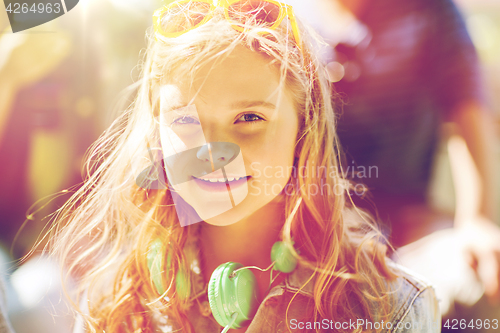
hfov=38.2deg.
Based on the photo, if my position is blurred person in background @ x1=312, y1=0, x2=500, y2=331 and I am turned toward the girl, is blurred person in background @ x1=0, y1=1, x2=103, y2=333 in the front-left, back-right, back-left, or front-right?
front-right

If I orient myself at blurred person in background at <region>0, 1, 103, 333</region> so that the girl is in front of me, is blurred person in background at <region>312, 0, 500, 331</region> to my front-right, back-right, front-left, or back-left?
front-left

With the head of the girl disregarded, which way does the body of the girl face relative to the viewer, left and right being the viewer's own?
facing the viewer

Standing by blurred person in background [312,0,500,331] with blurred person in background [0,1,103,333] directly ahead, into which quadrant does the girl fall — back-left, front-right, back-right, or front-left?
front-left

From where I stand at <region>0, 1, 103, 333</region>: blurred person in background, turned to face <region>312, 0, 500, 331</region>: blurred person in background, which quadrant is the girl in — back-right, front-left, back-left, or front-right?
front-right

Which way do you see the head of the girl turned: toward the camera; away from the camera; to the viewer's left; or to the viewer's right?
toward the camera
